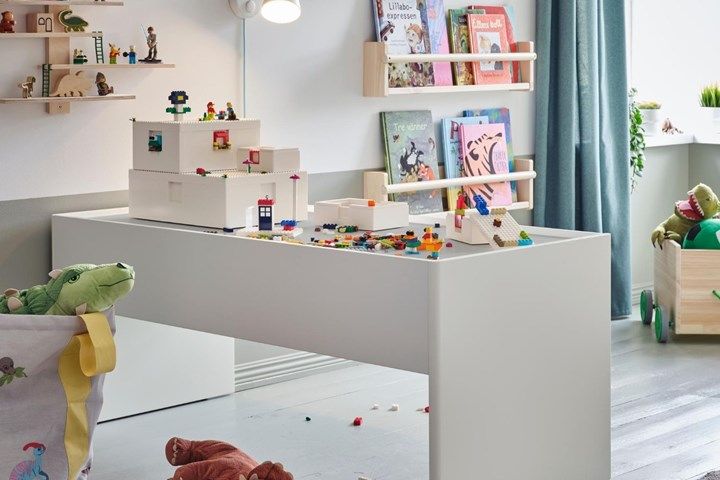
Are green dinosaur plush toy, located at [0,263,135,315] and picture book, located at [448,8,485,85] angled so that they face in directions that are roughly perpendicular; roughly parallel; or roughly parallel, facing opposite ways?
roughly perpendicular

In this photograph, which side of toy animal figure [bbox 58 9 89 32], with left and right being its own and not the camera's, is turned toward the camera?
left

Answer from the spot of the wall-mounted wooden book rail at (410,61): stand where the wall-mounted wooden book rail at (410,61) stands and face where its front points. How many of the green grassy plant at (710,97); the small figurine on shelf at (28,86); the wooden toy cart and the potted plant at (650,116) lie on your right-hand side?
1

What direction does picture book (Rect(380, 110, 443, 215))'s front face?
toward the camera

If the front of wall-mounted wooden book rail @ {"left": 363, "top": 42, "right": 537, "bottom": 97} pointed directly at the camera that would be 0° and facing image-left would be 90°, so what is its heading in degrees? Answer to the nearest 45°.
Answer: approximately 315°

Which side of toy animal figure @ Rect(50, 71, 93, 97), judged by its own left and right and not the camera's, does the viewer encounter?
right

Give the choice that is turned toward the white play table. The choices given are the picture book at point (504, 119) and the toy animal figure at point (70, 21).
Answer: the picture book

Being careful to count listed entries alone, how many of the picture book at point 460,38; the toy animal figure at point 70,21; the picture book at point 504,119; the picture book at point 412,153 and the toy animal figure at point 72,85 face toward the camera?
3

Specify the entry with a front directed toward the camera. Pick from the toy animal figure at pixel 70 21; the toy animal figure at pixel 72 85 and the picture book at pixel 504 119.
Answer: the picture book

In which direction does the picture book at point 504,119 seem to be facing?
toward the camera
